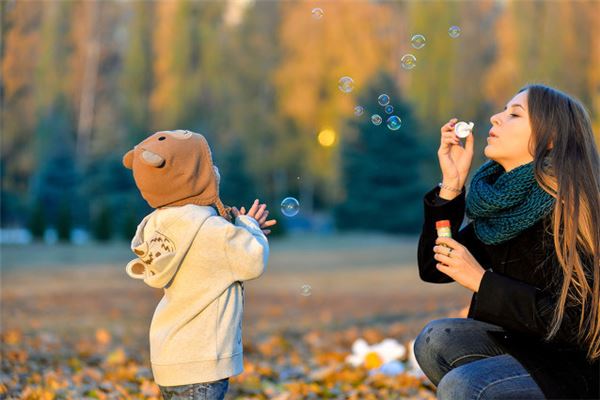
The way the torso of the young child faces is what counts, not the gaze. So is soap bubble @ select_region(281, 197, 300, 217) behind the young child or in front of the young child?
in front

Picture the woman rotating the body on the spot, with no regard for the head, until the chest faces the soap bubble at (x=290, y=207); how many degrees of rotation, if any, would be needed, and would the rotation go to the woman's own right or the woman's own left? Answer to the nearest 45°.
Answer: approximately 45° to the woman's own right

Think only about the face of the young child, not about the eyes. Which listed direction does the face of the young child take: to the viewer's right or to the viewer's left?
to the viewer's right

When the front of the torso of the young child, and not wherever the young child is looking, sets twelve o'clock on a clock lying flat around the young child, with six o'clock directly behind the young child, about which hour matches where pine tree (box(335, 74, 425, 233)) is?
The pine tree is roughly at 11 o'clock from the young child.

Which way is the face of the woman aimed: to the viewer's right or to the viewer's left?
to the viewer's left

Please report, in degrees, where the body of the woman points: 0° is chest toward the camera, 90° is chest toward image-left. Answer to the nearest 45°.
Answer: approximately 90°

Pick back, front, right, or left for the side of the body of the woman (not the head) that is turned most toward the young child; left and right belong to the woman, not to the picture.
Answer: front

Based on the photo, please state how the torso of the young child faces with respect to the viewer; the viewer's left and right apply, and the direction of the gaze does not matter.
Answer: facing away from the viewer and to the right of the viewer

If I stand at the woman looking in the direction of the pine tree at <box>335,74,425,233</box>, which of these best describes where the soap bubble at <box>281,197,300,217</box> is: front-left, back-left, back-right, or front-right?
front-left

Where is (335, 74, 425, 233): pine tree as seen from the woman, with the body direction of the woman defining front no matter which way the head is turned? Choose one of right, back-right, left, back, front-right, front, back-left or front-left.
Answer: right

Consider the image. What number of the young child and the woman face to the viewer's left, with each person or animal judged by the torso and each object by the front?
1
